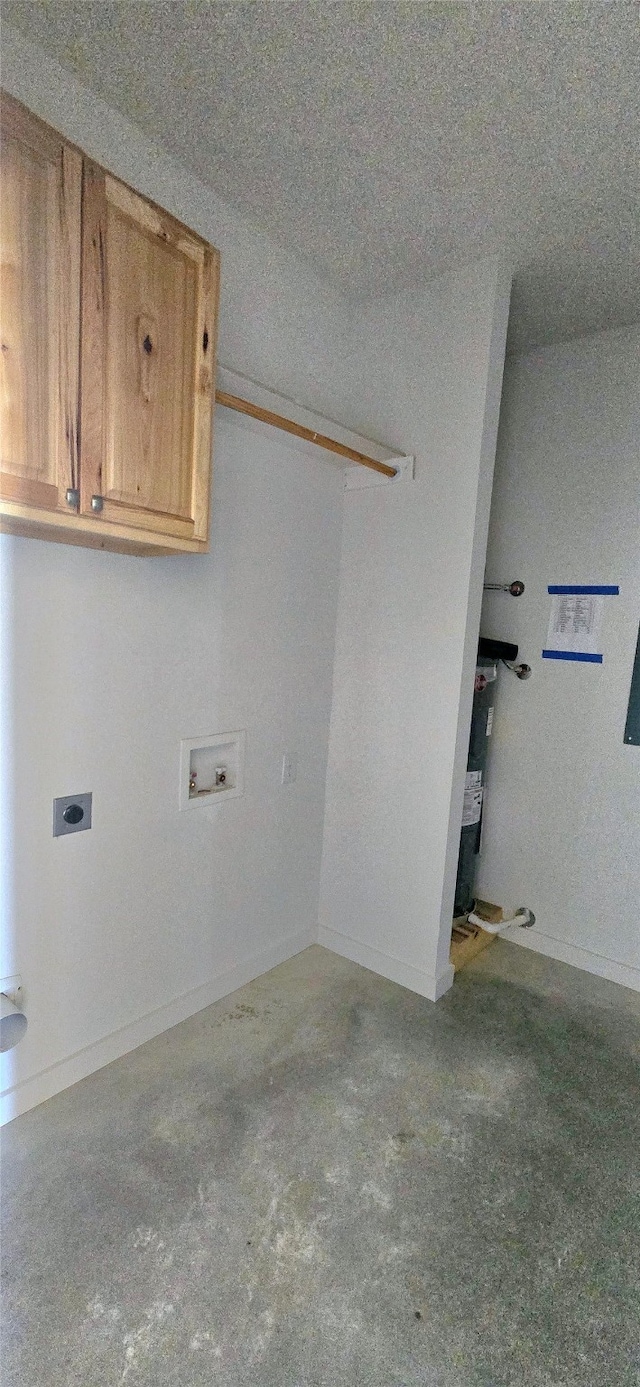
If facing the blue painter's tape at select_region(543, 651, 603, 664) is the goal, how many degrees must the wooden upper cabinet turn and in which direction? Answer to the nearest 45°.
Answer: approximately 45° to its left

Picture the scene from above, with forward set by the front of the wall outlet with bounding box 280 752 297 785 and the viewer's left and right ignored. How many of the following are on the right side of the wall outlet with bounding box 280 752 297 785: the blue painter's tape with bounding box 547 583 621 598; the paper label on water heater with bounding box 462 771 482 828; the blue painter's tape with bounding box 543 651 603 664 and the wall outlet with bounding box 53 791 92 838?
1

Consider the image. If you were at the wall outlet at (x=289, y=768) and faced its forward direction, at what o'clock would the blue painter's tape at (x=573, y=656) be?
The blue painter's tape is roughly at 10 o'clock from the wall outlet.

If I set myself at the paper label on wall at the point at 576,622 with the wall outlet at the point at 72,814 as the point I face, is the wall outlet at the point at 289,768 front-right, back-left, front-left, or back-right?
front-right

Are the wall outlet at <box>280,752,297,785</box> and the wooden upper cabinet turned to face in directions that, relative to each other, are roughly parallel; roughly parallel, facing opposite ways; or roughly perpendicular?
roughly parallel

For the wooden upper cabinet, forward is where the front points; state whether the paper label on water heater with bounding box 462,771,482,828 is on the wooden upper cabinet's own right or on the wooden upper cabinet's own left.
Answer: on the wooden upper cabinet's own left

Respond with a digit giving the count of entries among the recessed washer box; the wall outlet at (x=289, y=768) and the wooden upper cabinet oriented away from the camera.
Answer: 0

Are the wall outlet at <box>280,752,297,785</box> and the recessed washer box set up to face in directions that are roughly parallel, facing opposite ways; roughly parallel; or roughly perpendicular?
roughly parallel

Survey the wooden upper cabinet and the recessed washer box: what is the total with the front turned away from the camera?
0

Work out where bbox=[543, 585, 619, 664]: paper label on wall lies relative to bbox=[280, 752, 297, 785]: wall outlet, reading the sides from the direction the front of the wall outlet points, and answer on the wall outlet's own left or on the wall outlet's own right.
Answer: on the wall outlet's own left

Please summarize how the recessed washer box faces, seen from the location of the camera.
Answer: facing the viewer and to the right of the viewer

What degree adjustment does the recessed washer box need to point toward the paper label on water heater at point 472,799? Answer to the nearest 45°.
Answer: approximately 45° to its left

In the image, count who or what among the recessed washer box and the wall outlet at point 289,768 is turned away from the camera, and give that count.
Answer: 0
